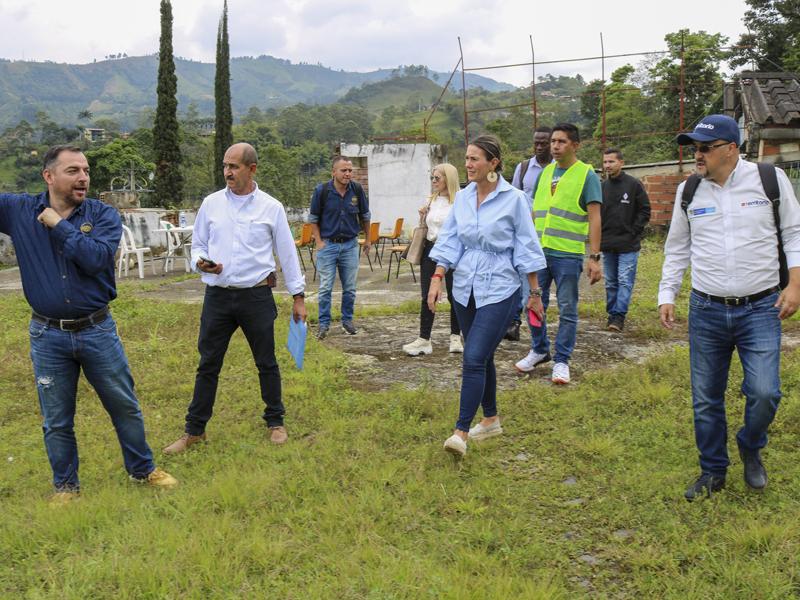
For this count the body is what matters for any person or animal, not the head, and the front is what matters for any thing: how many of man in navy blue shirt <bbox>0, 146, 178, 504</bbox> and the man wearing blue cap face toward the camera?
2

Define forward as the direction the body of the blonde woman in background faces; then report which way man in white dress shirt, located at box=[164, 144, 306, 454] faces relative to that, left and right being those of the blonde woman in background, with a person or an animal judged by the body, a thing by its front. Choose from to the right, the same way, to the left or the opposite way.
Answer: the same way

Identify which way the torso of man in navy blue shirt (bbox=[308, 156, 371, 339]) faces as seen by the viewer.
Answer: toward the camera

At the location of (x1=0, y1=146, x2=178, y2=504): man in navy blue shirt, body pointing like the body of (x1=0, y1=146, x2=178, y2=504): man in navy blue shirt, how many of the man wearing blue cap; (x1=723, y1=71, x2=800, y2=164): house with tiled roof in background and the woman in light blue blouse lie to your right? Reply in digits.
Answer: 0

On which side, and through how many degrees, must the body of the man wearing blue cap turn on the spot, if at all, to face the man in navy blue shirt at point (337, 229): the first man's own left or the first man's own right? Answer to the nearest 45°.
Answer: approximately 135° to the first man's own right

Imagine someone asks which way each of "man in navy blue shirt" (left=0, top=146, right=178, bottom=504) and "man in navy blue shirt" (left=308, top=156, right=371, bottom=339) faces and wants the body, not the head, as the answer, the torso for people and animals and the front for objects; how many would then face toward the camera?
2

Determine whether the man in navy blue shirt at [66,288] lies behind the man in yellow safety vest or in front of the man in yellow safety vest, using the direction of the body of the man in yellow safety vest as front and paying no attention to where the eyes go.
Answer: in front

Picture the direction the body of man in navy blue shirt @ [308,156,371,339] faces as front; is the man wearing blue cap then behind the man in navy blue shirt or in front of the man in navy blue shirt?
in front

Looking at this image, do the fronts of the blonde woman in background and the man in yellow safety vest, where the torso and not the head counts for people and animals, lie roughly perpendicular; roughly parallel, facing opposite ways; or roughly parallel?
roughly parallel

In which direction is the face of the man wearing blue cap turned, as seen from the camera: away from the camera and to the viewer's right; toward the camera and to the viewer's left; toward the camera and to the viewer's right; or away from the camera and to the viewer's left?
toward the camera and to the viewer's left

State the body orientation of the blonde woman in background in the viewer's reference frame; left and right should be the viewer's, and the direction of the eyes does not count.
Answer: facing the viewer and to the left of the viewer

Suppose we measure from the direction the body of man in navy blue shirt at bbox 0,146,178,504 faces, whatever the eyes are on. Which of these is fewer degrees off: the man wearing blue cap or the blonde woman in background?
the man wearing blue cap

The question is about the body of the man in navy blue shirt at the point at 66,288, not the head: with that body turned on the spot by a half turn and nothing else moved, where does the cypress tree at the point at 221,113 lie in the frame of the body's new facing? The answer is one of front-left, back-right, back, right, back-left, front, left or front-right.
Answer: front

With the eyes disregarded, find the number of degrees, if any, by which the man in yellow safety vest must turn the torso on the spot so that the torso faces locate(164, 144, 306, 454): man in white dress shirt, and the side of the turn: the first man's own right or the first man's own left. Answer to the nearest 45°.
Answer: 0° — they already face them

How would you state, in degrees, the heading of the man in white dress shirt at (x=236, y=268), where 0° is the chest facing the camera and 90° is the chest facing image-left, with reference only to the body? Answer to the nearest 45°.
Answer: approximately 45°
